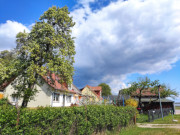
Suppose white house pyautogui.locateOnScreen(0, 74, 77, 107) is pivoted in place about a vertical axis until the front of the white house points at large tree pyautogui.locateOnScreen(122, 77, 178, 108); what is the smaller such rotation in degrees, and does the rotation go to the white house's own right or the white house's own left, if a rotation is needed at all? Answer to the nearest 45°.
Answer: approximately 45° to the white house's own left

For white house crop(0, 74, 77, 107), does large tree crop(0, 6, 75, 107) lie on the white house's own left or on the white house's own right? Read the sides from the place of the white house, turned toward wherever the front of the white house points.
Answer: on the white house's own right

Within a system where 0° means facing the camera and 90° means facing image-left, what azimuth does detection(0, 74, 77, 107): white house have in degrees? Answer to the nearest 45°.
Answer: approximately 315°
